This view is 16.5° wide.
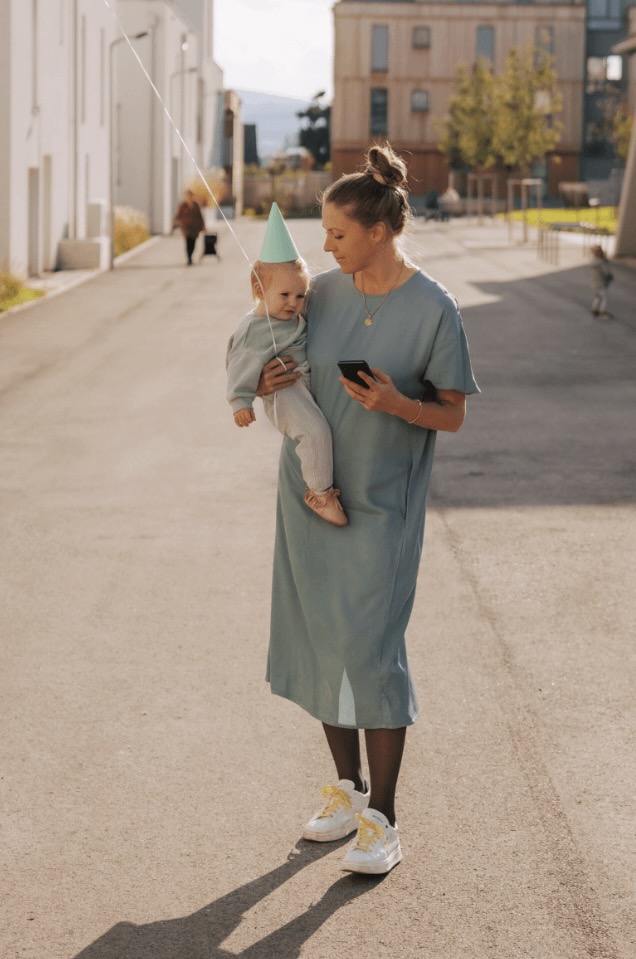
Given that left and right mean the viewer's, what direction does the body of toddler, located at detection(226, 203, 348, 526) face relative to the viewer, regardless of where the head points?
facing the viewer and to the right of the viewer

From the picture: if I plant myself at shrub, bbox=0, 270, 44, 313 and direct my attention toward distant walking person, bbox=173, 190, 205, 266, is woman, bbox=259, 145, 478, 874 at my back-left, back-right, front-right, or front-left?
back-right

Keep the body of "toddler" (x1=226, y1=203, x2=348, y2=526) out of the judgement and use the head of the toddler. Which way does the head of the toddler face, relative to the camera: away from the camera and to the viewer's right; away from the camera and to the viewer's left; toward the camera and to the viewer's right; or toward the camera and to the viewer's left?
toward the camera and to the viewer's right

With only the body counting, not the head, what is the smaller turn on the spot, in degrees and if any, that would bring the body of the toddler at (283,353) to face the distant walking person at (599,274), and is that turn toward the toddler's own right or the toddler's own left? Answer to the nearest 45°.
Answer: approximately 135° to the toddler's own left
